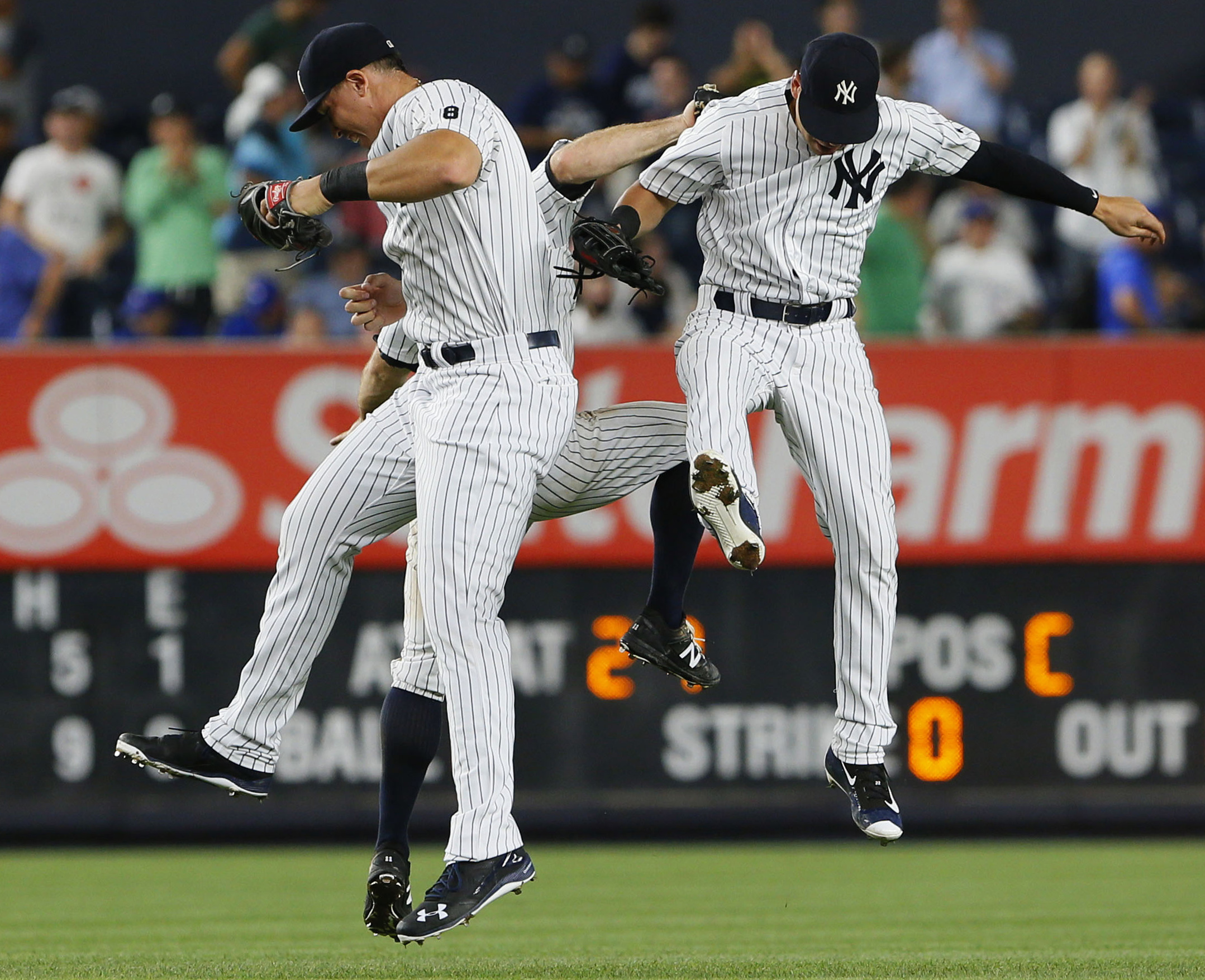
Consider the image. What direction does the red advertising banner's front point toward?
toward the camera

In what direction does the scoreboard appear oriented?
toward the camera

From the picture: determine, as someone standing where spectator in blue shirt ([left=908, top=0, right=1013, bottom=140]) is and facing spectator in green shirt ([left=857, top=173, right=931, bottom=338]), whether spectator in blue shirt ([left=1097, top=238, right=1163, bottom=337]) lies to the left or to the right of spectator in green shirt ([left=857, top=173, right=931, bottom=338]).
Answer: left

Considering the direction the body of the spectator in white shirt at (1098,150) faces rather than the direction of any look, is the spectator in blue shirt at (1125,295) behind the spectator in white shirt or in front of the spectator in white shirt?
in front

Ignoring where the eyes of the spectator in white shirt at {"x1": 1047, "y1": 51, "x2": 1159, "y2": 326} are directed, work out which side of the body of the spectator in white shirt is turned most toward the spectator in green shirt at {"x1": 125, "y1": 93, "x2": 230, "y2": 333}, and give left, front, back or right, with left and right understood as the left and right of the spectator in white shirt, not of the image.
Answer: right

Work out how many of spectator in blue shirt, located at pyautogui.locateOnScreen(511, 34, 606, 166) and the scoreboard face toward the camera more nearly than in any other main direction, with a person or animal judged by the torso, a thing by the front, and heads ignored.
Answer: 2

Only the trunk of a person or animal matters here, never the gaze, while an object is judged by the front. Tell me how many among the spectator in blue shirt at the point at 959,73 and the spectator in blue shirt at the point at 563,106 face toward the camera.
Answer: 2

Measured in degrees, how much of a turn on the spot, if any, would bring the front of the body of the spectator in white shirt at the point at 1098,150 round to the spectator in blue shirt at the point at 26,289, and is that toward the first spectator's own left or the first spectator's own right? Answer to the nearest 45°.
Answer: approximately 45° to the first spectator's own right

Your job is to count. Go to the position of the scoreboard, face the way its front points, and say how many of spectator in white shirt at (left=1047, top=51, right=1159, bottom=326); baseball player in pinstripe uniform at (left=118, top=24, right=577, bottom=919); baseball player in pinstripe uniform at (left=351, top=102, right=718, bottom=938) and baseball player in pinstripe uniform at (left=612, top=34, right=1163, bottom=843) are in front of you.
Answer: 3

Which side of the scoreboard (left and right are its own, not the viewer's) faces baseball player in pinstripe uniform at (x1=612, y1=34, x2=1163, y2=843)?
front

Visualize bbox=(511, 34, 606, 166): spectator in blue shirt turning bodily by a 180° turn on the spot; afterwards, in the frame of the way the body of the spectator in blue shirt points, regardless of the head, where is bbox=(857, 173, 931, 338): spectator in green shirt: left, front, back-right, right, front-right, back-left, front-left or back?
back-right

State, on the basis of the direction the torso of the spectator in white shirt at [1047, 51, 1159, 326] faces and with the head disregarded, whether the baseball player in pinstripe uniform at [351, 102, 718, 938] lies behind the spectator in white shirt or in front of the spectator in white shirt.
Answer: in front

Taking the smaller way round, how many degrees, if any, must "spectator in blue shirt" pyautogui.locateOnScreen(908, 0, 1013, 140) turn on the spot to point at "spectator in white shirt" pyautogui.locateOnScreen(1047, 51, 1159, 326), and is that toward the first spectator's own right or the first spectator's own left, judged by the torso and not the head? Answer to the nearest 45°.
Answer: approximately 90° to the first spectator's own left

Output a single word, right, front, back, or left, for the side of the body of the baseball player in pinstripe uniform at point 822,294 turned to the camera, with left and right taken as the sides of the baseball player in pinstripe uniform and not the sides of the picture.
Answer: front
